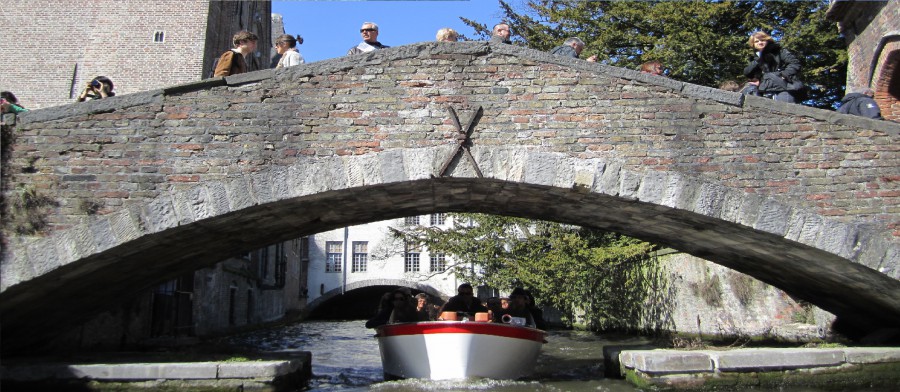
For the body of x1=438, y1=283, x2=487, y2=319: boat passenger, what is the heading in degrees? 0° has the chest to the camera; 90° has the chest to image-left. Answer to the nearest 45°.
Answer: approximately 0°

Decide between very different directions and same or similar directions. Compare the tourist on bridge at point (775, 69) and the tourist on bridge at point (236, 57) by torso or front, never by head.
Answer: very different directions

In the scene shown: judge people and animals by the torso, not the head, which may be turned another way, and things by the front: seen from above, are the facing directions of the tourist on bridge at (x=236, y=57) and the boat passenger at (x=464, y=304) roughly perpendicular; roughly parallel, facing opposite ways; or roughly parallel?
roughly perpendicular
